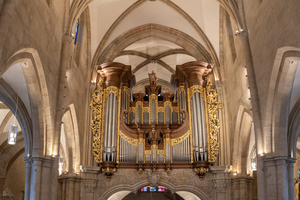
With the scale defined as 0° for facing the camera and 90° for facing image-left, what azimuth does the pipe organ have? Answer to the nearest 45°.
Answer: approximately 0°
